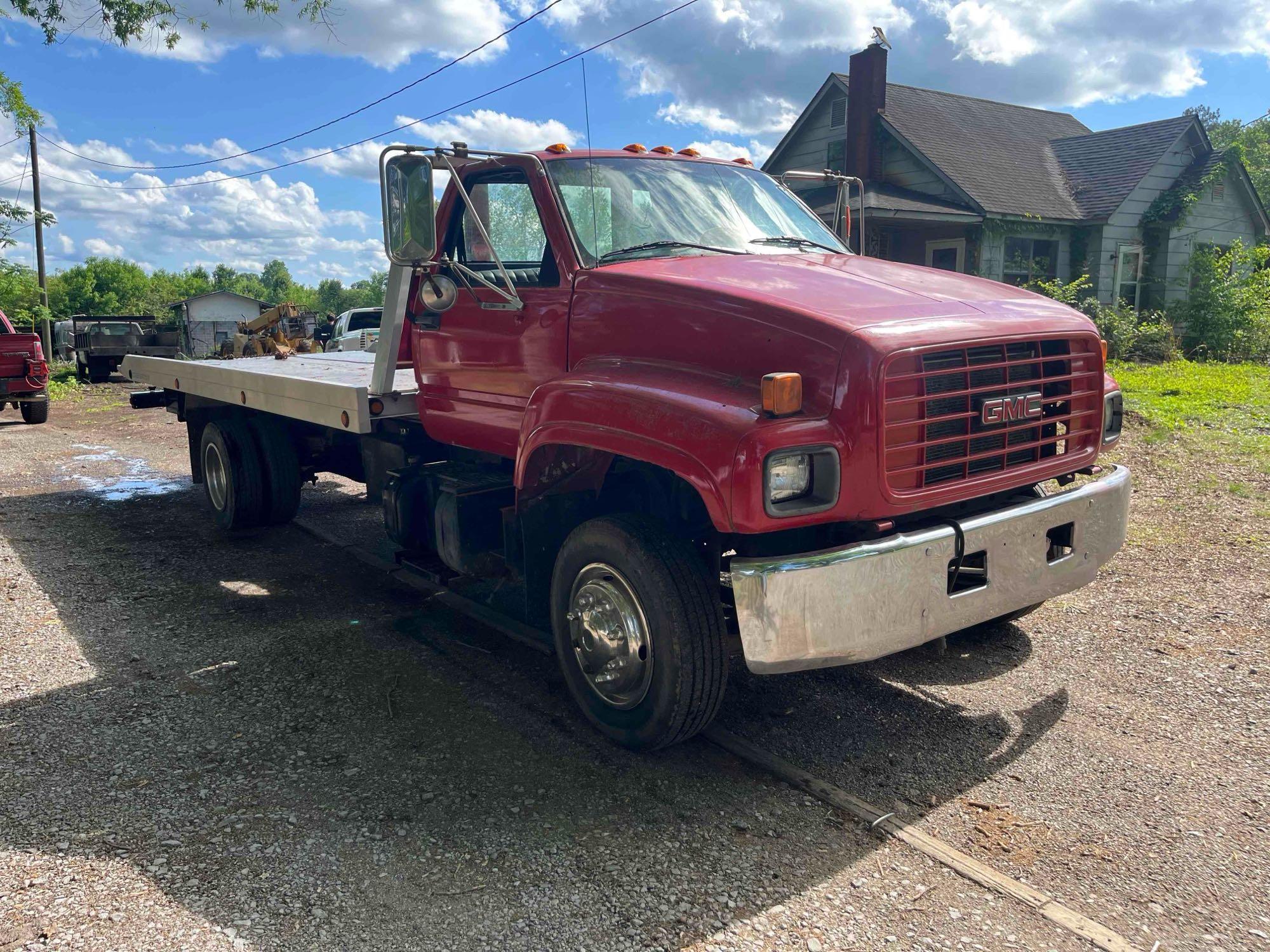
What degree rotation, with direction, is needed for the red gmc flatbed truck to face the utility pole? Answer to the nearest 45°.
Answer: approximately 180°

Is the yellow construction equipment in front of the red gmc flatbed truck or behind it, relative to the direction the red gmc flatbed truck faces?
behind

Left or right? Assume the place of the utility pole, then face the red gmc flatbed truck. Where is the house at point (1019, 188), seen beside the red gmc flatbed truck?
left

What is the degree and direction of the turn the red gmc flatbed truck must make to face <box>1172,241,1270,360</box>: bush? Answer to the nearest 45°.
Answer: approximately 90° to its left

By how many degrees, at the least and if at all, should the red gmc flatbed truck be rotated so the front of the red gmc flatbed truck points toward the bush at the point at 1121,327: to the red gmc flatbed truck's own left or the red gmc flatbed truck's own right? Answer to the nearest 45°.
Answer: approximately 90° to the red gmc flatbed truck's own left

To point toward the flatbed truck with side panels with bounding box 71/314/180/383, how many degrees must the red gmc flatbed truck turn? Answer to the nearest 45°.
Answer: approximately 180°

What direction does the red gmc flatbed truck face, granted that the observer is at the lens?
facing the viewer and to the right of the viewer

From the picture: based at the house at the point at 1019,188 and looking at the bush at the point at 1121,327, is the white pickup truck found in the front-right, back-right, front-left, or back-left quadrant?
back-right

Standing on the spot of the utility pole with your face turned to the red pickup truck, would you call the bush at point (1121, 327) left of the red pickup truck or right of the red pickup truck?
left
